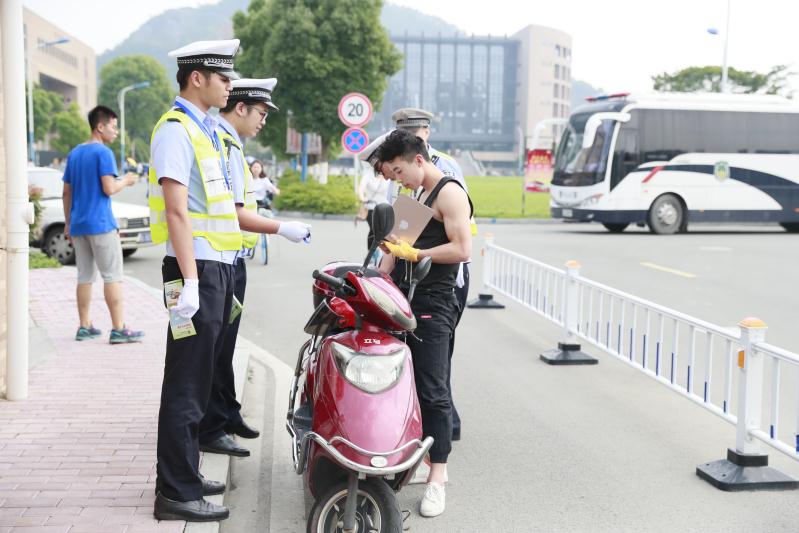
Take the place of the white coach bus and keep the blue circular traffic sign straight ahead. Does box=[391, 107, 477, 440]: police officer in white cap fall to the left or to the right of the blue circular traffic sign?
left

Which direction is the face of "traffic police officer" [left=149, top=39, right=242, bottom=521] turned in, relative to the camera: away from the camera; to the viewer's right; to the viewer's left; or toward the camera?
to the viewer's right

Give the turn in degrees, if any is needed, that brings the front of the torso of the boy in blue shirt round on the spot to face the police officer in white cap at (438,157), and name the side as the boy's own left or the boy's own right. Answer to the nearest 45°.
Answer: approximately 90° to the boy's own right

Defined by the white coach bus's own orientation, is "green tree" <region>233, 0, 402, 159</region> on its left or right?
on its right

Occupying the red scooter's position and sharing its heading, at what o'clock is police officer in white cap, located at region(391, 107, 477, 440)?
The police officer in white cap is roughly at 8 o'clock from the red scooter.

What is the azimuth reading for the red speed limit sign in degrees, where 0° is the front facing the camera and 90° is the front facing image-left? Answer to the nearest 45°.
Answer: approximately 0°

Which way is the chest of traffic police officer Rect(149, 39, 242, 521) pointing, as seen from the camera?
to the viewer's right

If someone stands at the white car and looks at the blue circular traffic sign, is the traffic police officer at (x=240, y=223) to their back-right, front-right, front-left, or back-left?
back-right

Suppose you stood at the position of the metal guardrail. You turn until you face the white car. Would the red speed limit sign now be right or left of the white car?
right

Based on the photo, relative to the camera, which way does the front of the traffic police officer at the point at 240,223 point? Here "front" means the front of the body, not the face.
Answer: to the viewer's right

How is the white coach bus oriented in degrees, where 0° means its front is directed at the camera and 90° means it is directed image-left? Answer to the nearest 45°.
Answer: approximately 45°
